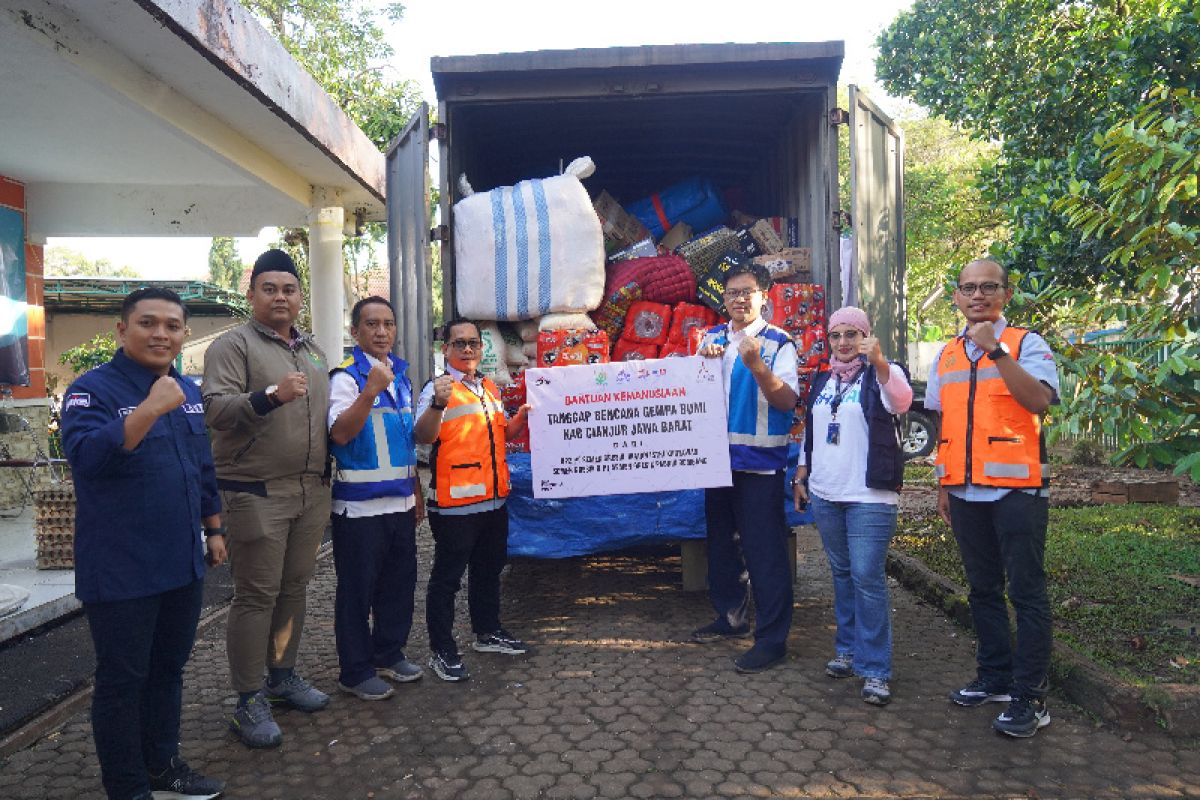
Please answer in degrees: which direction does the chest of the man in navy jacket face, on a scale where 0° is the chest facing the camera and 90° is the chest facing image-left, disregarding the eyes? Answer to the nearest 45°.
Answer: approximately 315°

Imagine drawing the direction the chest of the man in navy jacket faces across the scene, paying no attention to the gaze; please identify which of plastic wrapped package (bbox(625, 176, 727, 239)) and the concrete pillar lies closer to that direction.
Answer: the plastic wrapped package

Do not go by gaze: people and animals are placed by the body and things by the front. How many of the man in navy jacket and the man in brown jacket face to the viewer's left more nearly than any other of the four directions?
0

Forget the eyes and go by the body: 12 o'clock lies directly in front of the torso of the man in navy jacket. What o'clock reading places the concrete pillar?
The concrete pillar is roughly at 8 o'clock from the man in navy jacket.

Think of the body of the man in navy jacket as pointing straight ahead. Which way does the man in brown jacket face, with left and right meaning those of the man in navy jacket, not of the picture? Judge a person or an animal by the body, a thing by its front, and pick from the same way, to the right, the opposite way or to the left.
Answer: the same way

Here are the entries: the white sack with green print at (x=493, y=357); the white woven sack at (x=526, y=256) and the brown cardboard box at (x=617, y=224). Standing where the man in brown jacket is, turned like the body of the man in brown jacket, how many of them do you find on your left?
3

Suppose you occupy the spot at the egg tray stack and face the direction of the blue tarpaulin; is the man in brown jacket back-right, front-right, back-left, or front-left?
front-right

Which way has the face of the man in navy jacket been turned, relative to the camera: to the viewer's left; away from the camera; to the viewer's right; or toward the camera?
toward the camera

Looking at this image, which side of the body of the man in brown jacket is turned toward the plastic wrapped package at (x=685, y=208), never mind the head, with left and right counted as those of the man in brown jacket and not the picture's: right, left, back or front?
left

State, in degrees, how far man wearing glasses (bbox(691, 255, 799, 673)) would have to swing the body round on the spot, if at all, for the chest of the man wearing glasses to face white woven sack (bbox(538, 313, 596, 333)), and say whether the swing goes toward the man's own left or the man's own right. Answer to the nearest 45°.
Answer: approximately 90° to the man's own right

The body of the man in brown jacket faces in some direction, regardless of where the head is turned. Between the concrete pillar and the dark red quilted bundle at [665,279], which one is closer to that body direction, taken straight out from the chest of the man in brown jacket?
the dark red quilted bundle

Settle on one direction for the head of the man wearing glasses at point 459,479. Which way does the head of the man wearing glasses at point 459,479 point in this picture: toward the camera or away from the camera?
toward the camera

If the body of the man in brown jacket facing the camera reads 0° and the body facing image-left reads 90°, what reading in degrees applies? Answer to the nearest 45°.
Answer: approximately 315°

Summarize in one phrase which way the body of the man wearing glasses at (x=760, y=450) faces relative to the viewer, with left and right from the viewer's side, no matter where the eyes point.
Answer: facing the viewer and to the left of the viewer

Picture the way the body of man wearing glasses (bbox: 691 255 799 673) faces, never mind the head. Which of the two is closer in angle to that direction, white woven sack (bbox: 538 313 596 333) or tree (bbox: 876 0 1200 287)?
the white woven sack

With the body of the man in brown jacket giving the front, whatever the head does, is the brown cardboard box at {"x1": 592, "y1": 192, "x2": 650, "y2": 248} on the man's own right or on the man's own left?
on the man's own left
